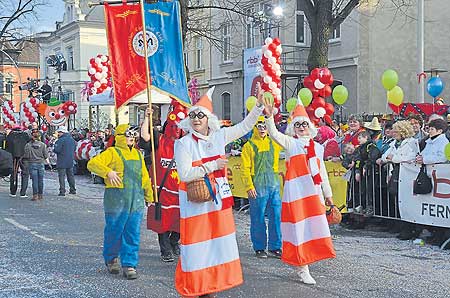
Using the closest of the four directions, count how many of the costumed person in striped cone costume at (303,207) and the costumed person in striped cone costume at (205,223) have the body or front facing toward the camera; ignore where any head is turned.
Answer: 2

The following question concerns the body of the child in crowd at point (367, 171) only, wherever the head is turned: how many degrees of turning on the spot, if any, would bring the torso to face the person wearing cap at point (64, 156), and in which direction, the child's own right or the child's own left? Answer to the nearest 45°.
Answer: approximately 90° to the child's own right

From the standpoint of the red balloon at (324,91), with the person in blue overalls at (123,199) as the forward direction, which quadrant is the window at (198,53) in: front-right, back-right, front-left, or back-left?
back-right

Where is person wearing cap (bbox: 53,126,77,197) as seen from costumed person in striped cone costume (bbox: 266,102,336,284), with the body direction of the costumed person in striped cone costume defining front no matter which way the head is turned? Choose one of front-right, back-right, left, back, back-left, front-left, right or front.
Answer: back-right
